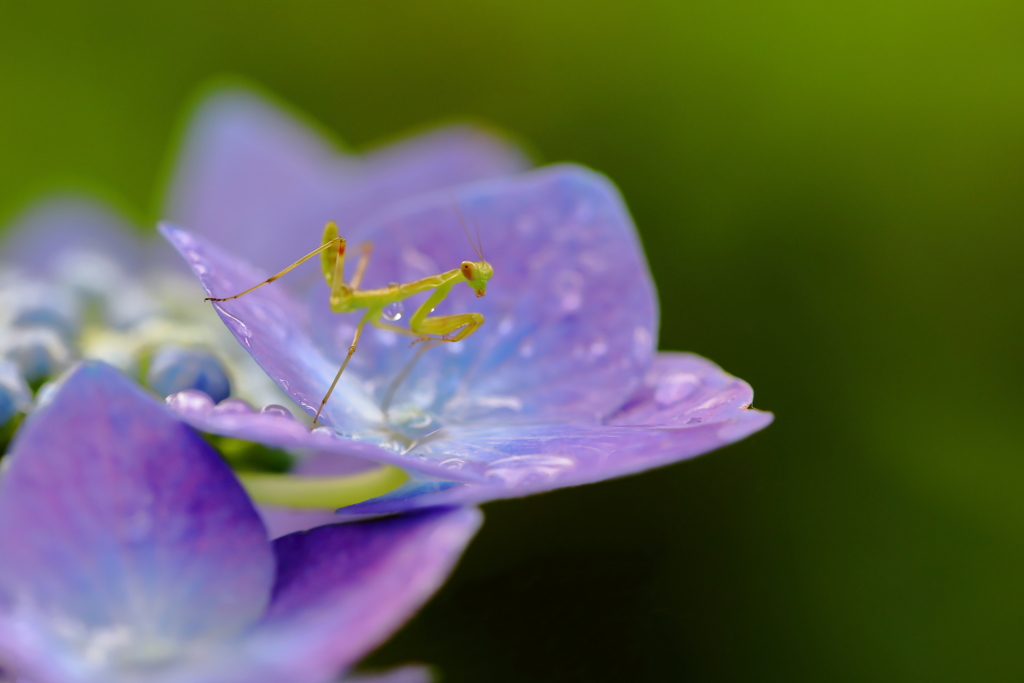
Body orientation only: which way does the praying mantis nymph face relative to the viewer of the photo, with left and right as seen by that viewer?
facing to the right of the viewer
